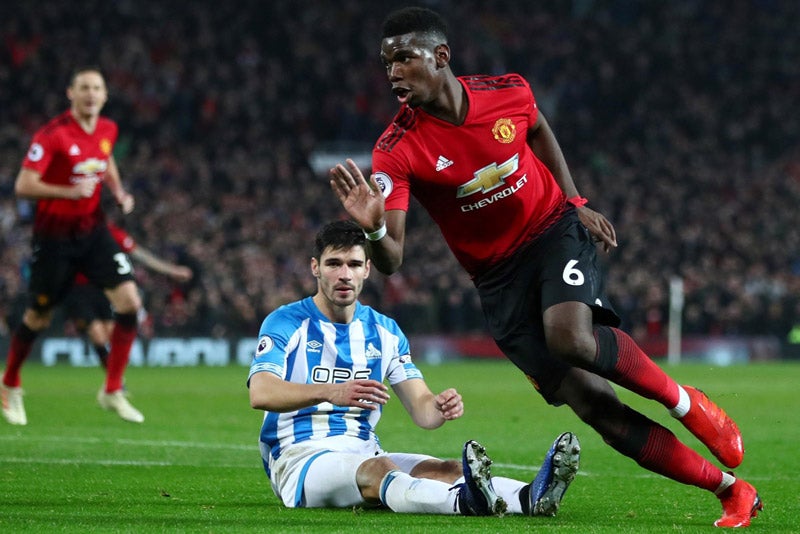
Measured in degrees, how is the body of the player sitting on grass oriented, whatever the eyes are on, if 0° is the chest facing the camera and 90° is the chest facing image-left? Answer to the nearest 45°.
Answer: approximately 315°

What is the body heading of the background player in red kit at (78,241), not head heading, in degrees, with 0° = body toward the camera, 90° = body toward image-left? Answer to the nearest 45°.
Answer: approximately 315°

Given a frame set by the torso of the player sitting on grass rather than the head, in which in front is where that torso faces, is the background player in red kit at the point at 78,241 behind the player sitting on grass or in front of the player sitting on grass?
behind

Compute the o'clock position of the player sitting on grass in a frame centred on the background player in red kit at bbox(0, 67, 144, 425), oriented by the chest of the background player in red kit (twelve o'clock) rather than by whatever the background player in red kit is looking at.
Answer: The player sitting on grass is roughly at 1 o'clock from the background player in red kit.
